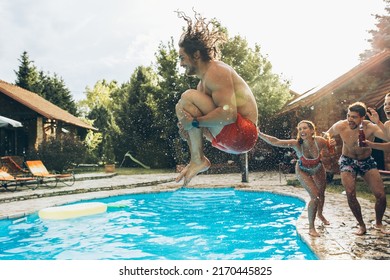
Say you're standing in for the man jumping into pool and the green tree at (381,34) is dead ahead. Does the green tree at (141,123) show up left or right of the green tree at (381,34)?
left

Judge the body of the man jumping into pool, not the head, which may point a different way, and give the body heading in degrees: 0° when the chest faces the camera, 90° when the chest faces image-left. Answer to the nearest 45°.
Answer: approximately 90°

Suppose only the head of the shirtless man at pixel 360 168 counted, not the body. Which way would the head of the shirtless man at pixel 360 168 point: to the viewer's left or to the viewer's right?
to the viewer's left

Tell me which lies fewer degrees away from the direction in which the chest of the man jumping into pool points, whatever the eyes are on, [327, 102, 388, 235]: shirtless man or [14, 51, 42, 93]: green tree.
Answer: the green tree

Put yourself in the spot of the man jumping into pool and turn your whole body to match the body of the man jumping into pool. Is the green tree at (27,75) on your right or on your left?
on your right

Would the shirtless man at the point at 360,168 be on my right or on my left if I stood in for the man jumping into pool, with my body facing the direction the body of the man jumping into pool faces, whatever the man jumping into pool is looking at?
on my right

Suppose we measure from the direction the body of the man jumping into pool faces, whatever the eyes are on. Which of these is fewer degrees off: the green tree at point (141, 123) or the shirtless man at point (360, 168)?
the green tree

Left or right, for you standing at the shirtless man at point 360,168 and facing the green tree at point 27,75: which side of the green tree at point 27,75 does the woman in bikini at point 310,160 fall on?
left
